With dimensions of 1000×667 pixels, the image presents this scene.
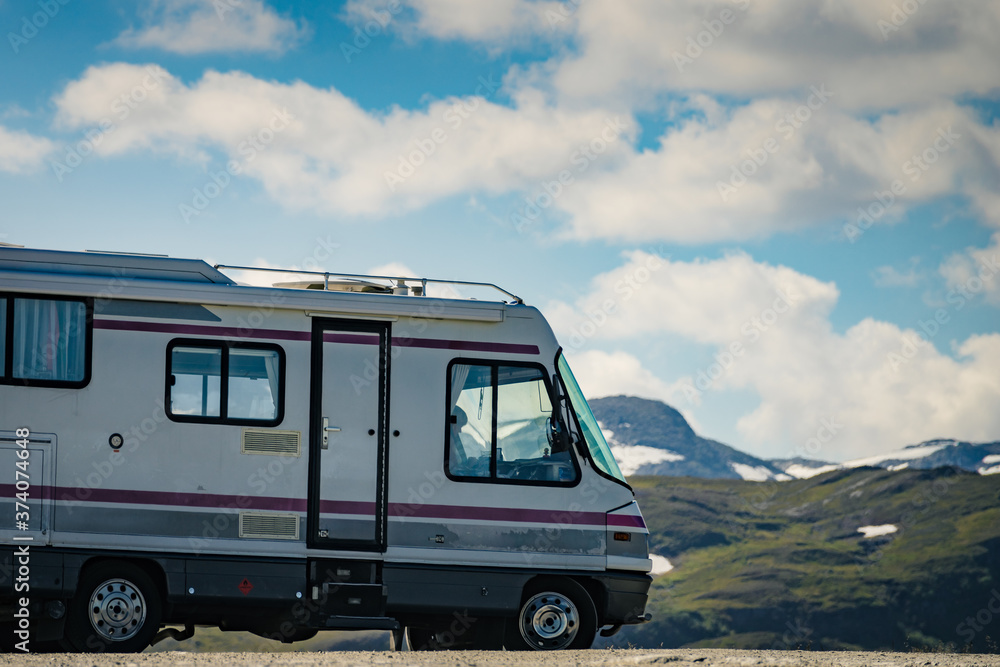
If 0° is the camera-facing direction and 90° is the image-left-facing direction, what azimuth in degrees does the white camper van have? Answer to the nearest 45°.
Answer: approximately 270°
